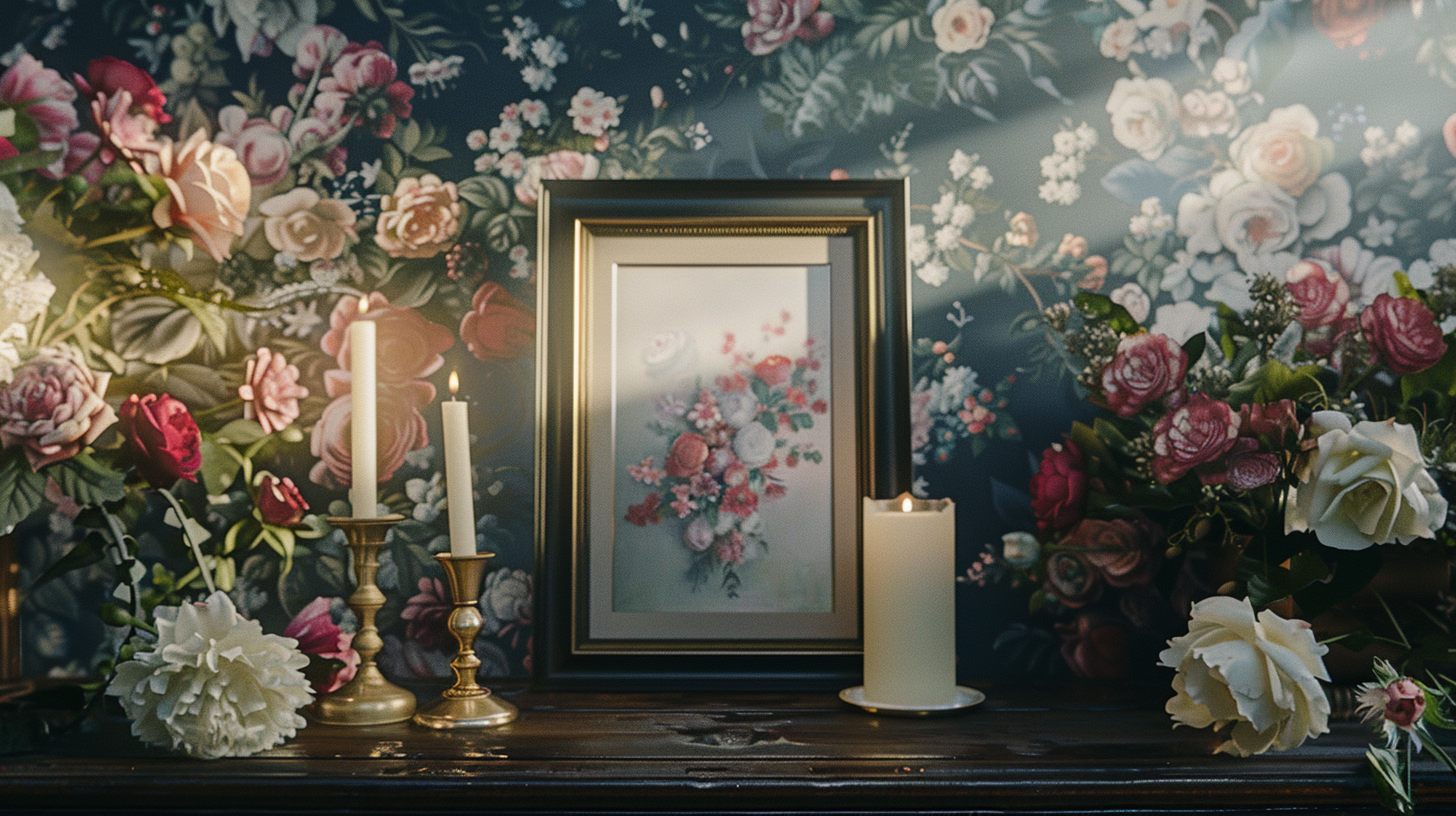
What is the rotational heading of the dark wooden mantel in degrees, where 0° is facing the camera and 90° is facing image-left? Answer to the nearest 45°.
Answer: approximately 0°

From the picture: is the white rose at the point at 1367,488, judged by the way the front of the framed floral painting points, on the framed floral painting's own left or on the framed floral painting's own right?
on the framed floral painting's own left
